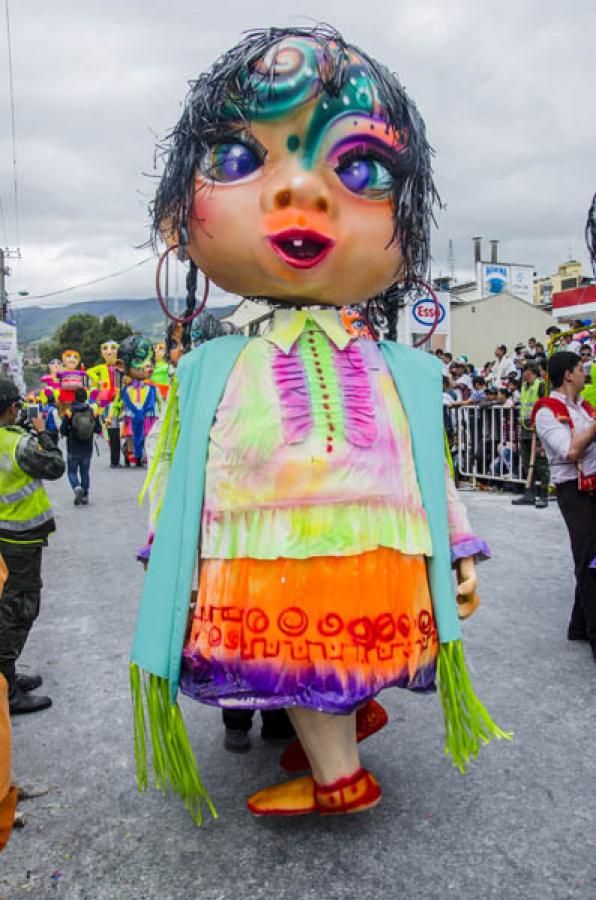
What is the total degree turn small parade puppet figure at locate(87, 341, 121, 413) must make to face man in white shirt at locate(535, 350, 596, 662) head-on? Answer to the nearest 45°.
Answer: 0° — it already faces them

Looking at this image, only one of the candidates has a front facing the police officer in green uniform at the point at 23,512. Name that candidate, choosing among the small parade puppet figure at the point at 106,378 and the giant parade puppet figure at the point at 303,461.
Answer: the small parade puppet figure

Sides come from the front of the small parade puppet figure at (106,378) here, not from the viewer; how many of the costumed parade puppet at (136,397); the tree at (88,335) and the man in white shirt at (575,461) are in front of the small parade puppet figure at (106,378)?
2

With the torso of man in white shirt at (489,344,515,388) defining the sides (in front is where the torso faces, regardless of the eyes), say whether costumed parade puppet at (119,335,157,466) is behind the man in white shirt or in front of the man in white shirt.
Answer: in front

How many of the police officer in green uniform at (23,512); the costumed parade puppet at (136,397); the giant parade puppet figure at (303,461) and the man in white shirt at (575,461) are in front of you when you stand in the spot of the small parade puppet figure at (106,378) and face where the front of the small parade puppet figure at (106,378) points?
4

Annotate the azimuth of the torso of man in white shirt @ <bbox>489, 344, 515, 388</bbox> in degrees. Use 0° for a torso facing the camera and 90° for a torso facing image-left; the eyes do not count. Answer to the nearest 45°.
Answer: approximately 45°

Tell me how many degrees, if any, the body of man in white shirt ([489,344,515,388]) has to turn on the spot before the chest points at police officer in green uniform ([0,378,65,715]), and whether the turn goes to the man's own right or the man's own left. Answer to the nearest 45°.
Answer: approximately 45° to the man's own left

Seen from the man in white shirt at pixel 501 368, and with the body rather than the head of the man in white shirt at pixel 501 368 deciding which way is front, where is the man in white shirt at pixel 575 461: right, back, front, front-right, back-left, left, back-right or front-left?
front-left

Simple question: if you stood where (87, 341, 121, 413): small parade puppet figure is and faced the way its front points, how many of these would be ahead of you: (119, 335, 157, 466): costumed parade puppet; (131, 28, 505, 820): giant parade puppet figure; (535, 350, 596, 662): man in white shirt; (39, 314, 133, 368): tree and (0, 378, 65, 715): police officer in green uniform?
4

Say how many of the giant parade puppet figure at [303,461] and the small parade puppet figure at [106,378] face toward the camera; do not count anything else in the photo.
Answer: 2

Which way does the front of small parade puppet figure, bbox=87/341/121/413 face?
toward the camera

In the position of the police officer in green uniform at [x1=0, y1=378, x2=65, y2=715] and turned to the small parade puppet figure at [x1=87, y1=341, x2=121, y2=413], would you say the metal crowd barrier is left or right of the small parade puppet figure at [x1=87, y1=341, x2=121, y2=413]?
right

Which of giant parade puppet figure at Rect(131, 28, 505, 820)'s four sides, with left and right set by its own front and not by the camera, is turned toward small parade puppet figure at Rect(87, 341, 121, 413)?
back

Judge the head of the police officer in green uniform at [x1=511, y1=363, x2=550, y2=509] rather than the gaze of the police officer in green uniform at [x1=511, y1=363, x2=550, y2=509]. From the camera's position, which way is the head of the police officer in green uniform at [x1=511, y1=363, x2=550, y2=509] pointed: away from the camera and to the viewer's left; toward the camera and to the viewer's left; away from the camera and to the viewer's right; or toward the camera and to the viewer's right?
toward the camera and to the viewer's left

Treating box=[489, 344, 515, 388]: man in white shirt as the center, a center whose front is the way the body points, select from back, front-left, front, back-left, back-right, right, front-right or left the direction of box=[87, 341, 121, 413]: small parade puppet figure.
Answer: front-right

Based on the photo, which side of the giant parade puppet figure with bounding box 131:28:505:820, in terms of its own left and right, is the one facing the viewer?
front

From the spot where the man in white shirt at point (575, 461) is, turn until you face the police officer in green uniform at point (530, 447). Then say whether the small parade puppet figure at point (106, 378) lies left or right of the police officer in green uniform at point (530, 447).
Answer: left
